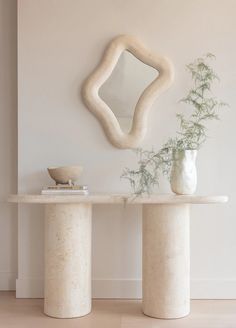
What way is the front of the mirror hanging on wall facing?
toward the camera
